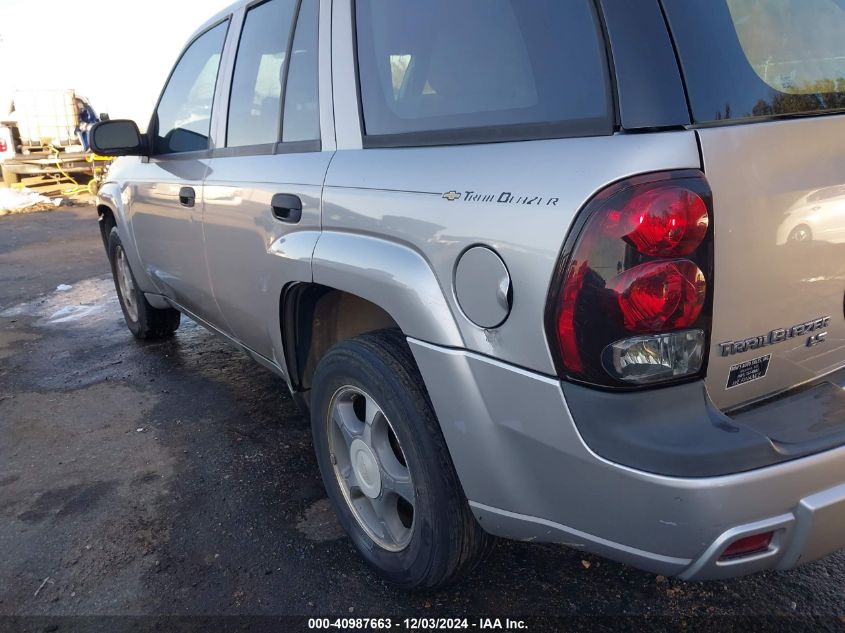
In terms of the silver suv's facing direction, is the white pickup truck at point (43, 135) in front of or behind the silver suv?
in front

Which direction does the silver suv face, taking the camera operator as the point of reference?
facing away from the viewer and to the left of the viewer
